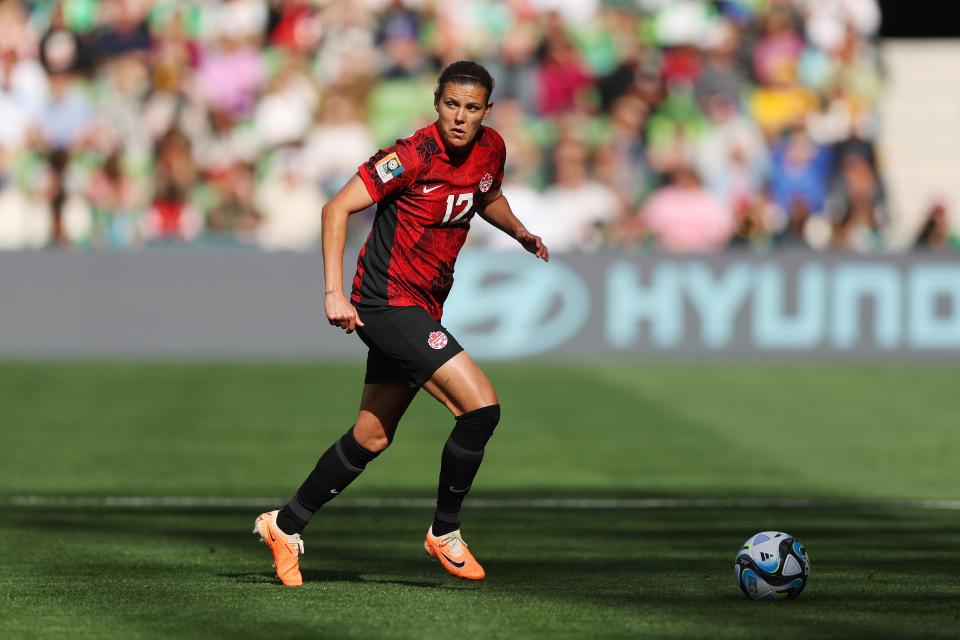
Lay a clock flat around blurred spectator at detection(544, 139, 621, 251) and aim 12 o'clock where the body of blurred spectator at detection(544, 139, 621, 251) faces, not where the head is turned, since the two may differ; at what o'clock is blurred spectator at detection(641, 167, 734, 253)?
blurred spectator at detection(641, 167, 734, 253) is roughly at 9 o'clock from blurred spectator at detection(544, 139, 621, 251).

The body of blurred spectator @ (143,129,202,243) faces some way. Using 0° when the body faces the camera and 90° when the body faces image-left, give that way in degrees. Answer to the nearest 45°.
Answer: approximately 0°

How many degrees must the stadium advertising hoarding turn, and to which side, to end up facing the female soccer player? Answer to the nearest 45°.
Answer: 0° — it already faces them

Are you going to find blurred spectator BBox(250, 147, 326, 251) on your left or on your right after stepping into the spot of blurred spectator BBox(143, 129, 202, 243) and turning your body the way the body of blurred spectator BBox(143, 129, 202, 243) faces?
on your left

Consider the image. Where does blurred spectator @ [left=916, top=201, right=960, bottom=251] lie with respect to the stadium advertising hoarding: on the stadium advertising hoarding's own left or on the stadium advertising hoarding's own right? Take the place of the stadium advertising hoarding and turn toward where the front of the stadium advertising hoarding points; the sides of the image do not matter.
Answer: on the stadium advertising hoarding's own left

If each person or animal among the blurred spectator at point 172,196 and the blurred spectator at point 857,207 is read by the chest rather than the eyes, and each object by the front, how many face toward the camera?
2

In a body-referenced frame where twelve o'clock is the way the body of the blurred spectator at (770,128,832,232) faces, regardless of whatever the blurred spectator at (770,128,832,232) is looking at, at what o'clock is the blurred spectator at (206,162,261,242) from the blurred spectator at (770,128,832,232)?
the blurred spectator at (206,162,261,242) is roughly at 2 o'clock from the blurred spectator at (770,128,832,232).
